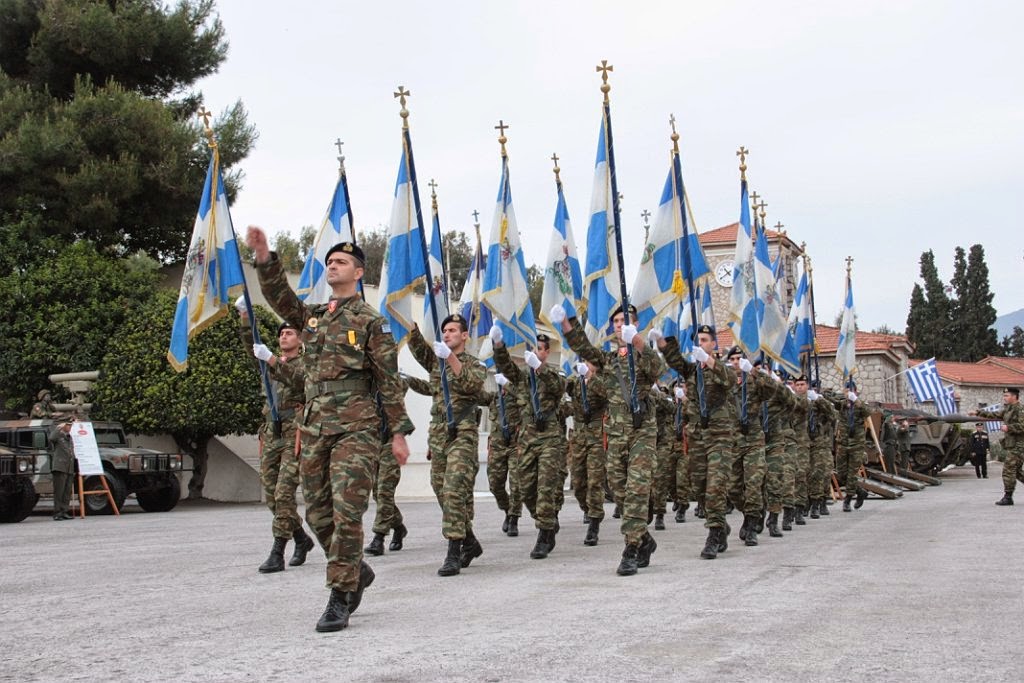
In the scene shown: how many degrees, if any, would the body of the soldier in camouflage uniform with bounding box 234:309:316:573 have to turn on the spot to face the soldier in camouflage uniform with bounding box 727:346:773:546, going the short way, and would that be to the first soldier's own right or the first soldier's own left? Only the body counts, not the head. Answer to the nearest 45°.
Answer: approximately 135° to the first soldier's own left

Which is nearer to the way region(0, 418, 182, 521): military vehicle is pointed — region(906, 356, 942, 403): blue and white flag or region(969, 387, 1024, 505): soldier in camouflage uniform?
the soldier in camouflage uniform

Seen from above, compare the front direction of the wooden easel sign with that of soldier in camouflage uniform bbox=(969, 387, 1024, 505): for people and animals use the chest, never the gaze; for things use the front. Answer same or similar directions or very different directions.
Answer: very different directions

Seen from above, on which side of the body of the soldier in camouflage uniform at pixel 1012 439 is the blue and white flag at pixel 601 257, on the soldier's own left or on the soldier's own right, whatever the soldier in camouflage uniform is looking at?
on the soldier's own left

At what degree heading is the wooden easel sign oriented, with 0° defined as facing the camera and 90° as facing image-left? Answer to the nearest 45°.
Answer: approximately 315°

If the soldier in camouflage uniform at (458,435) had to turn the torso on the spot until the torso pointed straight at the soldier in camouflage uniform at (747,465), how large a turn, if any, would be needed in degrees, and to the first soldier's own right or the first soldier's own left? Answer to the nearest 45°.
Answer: approximately 180°

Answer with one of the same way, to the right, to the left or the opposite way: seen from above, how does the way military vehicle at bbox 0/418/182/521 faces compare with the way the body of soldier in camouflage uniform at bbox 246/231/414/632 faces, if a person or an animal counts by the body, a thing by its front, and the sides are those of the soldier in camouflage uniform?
to the left

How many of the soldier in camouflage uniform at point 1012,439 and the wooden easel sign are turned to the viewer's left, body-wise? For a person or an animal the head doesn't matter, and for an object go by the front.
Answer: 1
